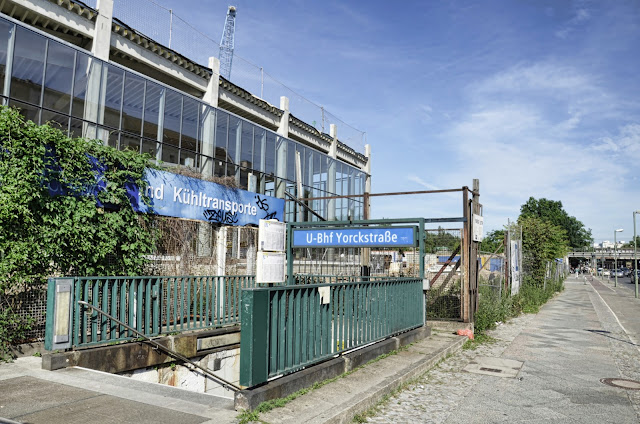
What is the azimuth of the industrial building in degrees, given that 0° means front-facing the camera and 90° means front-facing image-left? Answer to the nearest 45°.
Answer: approximately 315°

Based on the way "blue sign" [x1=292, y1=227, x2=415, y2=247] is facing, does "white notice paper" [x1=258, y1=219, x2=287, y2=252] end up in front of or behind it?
in front

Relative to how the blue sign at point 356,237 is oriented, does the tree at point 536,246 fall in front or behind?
behind

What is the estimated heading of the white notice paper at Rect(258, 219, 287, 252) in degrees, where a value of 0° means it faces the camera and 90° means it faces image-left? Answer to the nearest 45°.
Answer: approximately 0°

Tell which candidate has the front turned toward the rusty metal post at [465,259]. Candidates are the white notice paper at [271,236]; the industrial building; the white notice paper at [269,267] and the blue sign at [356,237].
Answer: the industrial building

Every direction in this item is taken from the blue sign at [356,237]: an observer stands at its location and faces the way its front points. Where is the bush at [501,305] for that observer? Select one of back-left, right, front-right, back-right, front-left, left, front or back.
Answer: back-left

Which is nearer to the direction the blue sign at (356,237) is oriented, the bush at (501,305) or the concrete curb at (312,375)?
the concrete curb

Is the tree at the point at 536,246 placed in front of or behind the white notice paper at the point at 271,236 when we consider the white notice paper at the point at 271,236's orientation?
behind

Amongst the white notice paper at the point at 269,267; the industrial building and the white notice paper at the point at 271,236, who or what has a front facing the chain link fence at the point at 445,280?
the industrial building

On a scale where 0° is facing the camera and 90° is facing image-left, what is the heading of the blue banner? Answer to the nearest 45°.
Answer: approximately 315°

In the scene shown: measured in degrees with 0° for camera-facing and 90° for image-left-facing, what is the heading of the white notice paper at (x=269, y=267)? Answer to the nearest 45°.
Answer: approximately 0°

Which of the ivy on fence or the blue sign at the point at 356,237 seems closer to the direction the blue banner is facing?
the blue sign

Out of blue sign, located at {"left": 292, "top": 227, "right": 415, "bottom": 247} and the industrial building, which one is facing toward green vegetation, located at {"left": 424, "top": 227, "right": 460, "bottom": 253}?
the industrial building

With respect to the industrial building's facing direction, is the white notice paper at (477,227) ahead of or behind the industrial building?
ahead
